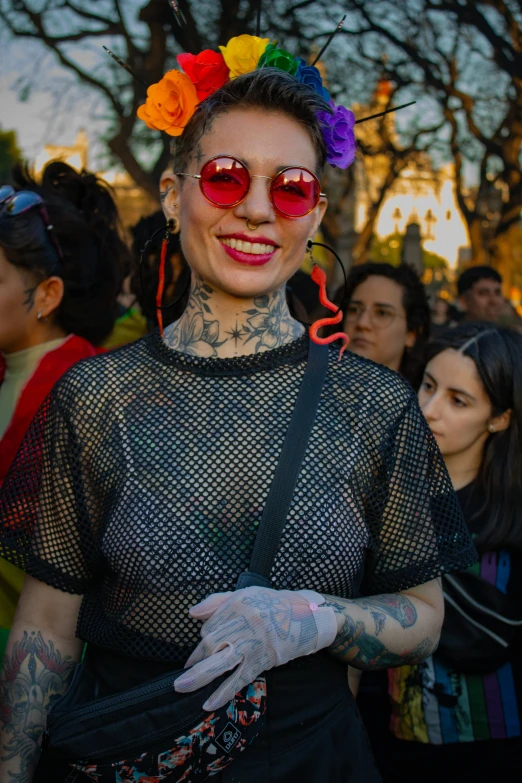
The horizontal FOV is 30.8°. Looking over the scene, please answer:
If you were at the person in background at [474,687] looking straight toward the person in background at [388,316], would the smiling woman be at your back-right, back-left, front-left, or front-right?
back-left

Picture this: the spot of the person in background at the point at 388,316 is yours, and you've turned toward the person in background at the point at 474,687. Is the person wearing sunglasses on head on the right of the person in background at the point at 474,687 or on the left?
right

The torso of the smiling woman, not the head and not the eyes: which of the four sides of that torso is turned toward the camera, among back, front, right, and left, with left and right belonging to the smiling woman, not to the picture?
front

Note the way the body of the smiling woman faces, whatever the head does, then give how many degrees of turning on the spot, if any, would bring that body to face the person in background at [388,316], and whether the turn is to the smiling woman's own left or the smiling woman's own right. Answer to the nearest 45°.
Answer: approximately 180°

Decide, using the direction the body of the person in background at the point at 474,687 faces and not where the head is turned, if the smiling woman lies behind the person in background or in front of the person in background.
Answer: in front

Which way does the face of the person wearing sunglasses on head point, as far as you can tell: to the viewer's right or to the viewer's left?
to the viewer's left

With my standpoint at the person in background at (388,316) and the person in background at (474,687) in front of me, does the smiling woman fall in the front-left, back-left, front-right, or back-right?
front-right
